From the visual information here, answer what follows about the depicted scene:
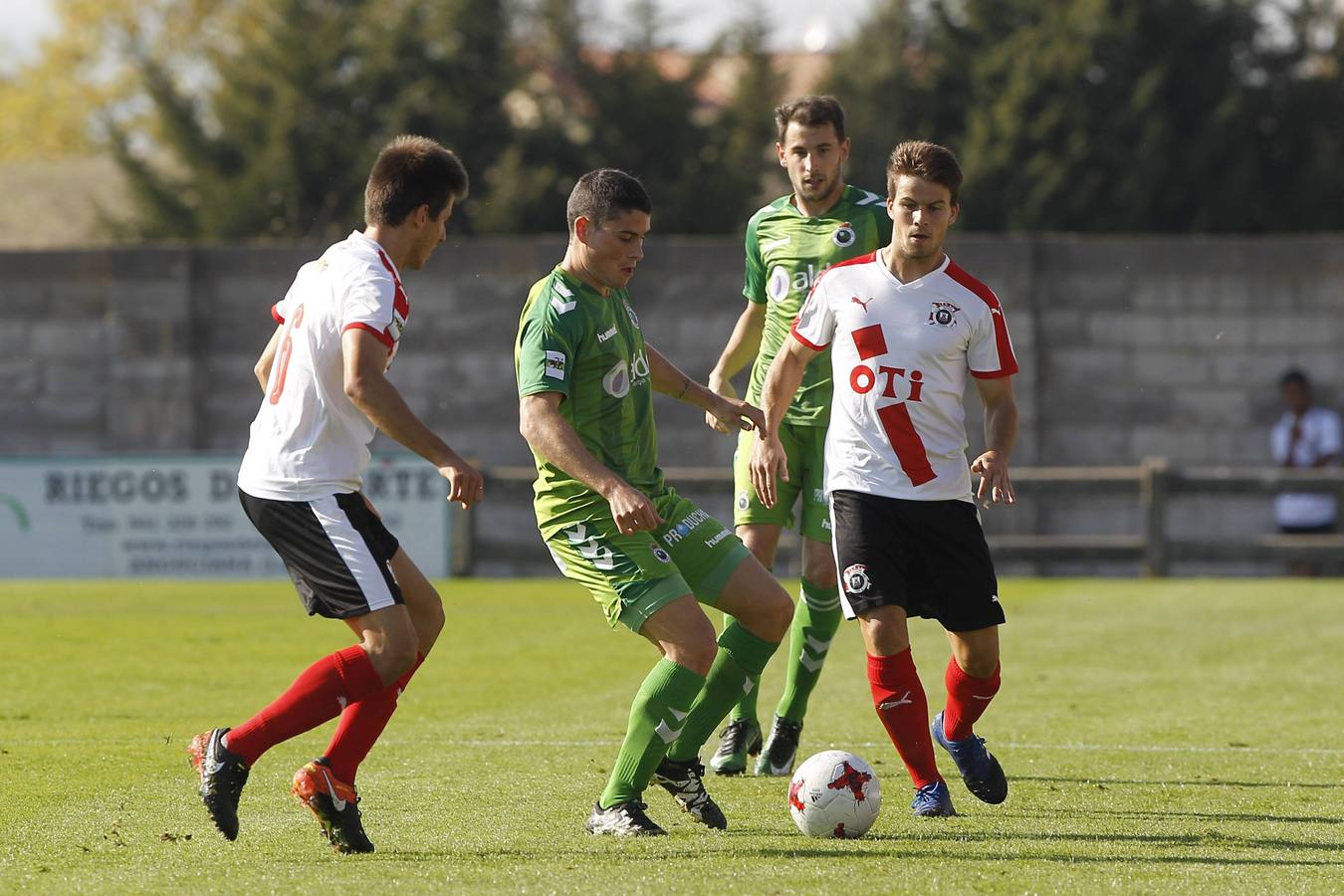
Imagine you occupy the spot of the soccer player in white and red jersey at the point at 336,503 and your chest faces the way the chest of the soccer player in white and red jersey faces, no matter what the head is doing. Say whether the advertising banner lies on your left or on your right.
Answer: on your left

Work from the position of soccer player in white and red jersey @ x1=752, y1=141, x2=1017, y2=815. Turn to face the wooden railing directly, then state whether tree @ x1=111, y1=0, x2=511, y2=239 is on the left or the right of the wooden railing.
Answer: left

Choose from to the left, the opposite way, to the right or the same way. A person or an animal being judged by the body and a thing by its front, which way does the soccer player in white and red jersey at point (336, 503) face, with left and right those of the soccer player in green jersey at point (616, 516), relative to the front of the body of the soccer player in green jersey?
to the left

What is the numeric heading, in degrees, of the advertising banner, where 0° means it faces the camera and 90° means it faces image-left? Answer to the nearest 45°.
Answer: approximately 0°

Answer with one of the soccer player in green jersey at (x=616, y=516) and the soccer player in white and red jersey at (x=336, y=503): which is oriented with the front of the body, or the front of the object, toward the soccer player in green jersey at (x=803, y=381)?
the soccer player in white and red jersey

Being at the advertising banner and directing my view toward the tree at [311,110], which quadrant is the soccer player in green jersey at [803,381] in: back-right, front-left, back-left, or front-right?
back-right

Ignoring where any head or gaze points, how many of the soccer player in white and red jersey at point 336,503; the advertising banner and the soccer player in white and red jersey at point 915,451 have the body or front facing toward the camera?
2

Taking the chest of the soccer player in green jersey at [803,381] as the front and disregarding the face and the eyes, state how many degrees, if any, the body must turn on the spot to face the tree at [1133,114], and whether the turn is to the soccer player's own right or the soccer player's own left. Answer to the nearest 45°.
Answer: approximately 180°

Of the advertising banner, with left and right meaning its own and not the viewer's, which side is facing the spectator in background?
left

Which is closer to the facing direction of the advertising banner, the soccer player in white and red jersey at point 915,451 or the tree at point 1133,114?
the soccer player in white and red jersey

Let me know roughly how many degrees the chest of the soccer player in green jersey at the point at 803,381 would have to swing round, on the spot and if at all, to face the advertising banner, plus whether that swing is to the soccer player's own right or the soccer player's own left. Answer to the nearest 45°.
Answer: approximately 135° to the soccer player's own right

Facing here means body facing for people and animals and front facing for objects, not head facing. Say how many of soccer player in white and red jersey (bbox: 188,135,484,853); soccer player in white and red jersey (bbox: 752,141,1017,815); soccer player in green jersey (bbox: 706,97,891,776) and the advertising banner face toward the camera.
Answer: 3

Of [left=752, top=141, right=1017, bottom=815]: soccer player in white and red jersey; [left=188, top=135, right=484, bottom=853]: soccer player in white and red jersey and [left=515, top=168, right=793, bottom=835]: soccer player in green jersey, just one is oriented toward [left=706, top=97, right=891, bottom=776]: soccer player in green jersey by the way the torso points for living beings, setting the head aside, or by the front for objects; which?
[left=188, top=135, right=484, bottom=853]: soccer player in white and red jersey
